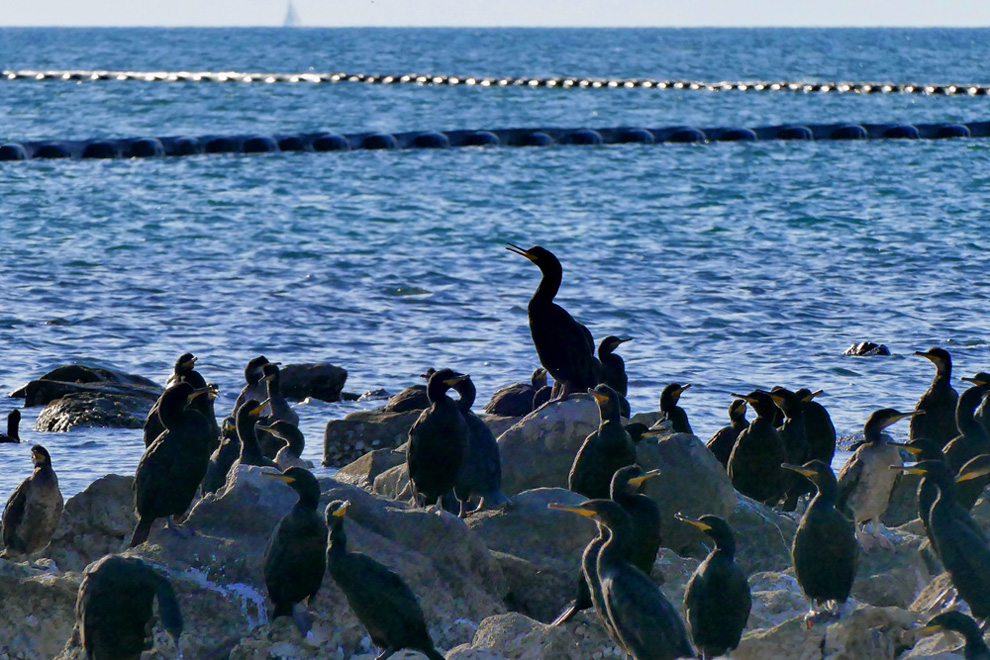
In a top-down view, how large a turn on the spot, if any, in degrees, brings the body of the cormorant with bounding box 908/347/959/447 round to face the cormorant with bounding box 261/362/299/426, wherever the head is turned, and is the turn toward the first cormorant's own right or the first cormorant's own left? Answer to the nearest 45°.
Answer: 0° — it already faces it

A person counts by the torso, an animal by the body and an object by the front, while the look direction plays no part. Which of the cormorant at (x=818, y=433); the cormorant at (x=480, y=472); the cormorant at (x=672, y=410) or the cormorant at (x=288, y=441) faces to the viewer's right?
the cormorant at (x=672, y=410)

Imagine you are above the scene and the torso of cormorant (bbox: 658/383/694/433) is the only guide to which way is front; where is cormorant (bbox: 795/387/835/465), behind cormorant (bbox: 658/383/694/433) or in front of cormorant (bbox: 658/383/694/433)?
in front

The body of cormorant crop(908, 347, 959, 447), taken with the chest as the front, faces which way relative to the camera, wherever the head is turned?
to the viewer's left

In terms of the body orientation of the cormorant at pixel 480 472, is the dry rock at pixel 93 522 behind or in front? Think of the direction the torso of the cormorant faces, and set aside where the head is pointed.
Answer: in front

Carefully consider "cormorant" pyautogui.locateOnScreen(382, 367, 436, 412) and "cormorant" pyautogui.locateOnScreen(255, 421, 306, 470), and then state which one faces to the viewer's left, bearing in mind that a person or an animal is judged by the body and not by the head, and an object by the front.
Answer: "cormorant" pyautogui.locateOnScreen(255, 421, 306, 470)

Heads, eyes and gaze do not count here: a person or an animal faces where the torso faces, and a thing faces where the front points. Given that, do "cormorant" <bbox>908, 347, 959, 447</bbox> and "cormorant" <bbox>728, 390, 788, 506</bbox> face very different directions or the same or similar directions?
same or similar directions

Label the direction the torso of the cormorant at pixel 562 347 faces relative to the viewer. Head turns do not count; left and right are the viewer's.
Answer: facing to the left of the viewer

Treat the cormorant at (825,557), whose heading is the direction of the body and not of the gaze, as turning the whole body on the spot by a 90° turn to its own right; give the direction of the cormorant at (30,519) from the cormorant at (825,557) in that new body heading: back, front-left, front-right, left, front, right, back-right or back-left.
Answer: front-left

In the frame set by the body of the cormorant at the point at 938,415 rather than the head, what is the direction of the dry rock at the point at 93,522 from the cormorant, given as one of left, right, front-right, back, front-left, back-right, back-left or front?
front-left

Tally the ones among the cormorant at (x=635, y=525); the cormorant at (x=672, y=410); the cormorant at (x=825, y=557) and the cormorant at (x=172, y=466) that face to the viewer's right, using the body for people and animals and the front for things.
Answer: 3

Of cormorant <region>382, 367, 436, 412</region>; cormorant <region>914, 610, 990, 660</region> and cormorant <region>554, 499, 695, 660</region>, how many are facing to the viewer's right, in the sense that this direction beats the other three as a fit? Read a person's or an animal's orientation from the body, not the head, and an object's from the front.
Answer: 1

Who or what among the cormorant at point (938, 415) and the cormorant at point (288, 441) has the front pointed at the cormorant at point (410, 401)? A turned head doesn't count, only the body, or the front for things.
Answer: the cormorant at point (938, 415)

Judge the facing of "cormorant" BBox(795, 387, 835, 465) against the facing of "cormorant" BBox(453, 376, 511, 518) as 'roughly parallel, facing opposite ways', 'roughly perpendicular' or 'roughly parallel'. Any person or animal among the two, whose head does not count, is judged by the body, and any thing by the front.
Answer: roughly parallel

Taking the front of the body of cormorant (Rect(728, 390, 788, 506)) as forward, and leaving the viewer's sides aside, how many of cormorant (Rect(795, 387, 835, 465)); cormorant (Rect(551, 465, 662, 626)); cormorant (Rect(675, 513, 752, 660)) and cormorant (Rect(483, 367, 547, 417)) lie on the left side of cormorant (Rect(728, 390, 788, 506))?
2

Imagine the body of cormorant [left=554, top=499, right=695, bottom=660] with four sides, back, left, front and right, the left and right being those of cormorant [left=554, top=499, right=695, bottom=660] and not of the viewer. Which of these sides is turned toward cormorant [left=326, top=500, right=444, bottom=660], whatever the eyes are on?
front

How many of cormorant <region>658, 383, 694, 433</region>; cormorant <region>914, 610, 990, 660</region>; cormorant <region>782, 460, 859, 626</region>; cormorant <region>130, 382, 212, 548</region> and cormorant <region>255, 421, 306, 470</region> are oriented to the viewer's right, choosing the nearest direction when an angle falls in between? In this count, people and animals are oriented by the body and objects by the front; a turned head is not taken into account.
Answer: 2

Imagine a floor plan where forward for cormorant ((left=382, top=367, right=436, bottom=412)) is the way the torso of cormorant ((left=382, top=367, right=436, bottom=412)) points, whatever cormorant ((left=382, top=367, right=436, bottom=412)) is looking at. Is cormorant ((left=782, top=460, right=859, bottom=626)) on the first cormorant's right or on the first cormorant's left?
on the first cormorant's right

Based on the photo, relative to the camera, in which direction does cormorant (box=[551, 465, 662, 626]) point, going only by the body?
to the viewer's right
